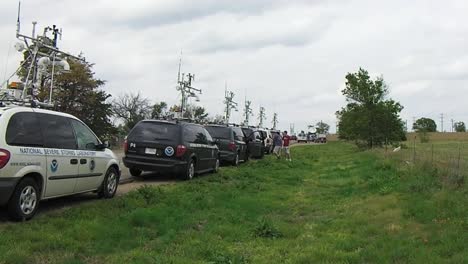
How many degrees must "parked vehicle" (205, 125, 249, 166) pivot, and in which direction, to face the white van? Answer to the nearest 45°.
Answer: approximately 135° to its right

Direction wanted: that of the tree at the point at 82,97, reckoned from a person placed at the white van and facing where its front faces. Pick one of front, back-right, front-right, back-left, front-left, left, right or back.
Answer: front-left

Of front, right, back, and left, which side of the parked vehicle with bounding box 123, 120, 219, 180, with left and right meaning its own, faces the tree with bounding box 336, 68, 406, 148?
front

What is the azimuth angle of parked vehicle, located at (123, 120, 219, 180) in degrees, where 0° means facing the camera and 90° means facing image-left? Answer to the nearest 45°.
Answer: approximately 225°

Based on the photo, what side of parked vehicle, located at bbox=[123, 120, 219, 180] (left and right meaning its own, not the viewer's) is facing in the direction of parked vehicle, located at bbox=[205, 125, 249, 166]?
front

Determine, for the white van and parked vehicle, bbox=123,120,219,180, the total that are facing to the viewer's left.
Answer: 0

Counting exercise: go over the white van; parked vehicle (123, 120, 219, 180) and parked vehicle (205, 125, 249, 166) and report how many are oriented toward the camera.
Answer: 0

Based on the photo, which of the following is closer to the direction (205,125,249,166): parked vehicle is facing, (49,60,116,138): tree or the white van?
the tree

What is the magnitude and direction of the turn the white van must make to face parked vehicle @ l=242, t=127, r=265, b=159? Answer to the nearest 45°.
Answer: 0° — it already faces it

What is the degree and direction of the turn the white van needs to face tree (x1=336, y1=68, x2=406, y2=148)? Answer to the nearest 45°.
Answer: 0° — it already faces it

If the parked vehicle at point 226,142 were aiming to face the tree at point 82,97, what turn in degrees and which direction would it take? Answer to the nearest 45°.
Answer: approximately 90° to its left

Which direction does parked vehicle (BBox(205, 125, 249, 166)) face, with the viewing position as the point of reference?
facing away from the viewer and to the right of the viewer

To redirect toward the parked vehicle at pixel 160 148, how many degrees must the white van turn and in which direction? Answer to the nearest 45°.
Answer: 0° — it already faces it
